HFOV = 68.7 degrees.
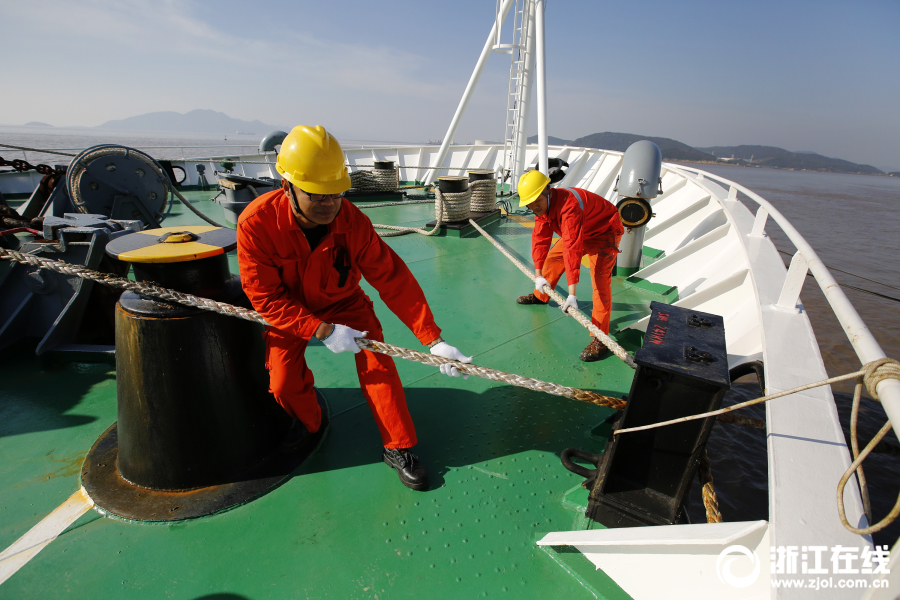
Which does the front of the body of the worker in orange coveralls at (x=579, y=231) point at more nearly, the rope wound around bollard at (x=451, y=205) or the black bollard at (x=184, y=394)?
the black bollard

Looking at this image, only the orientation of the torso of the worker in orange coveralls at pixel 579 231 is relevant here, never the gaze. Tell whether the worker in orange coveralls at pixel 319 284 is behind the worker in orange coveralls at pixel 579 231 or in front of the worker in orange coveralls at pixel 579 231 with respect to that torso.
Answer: in front

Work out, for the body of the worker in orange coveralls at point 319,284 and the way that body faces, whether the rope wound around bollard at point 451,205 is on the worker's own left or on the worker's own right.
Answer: on the worker's own left

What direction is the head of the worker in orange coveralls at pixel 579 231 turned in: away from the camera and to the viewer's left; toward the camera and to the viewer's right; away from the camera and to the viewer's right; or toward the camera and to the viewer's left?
toward the camera and to the viewer's left

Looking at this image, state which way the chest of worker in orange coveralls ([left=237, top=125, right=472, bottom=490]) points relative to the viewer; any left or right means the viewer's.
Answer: facing the viewer and to the right of the viewer

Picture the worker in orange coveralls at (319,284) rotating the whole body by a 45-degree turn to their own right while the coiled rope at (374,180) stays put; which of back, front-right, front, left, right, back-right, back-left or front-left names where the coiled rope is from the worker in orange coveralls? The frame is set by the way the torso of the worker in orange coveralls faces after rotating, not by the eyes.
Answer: back

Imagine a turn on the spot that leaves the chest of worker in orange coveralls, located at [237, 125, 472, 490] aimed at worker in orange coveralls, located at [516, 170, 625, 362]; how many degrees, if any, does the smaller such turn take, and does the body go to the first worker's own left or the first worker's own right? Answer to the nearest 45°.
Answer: approximately 90° to the first worker's own left

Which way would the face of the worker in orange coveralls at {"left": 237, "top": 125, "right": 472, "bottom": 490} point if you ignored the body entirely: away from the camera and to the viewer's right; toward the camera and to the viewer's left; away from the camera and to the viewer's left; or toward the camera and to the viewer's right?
toward the camera and to the viewer's right

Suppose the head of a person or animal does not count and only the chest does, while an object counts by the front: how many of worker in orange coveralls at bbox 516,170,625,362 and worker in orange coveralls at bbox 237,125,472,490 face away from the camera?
0
